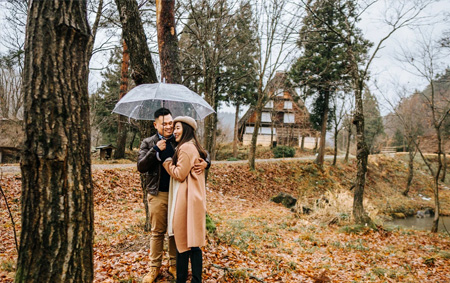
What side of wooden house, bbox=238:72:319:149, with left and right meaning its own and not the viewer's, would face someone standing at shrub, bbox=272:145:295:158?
front

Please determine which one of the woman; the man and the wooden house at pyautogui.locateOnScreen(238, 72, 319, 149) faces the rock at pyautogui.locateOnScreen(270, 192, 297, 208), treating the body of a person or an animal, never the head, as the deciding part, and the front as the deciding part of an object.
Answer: the wooden house

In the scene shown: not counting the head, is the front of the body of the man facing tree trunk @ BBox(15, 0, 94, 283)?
no

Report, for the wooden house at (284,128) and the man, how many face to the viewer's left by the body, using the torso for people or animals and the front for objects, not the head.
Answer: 0

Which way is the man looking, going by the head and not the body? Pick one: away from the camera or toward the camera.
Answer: toward the camera

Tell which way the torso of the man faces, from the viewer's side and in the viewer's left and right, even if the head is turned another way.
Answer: facing the viewer and to the right of the viewer

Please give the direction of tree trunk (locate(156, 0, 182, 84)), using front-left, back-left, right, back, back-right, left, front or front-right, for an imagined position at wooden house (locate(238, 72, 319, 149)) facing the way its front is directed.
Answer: front

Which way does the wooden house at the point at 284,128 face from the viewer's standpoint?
toward the camera

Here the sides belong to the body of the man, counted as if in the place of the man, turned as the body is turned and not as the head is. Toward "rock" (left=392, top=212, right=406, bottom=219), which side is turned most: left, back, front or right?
left

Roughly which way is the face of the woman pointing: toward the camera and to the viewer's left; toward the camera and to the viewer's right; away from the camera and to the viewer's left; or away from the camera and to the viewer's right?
toward the camera and to the viewer's left
